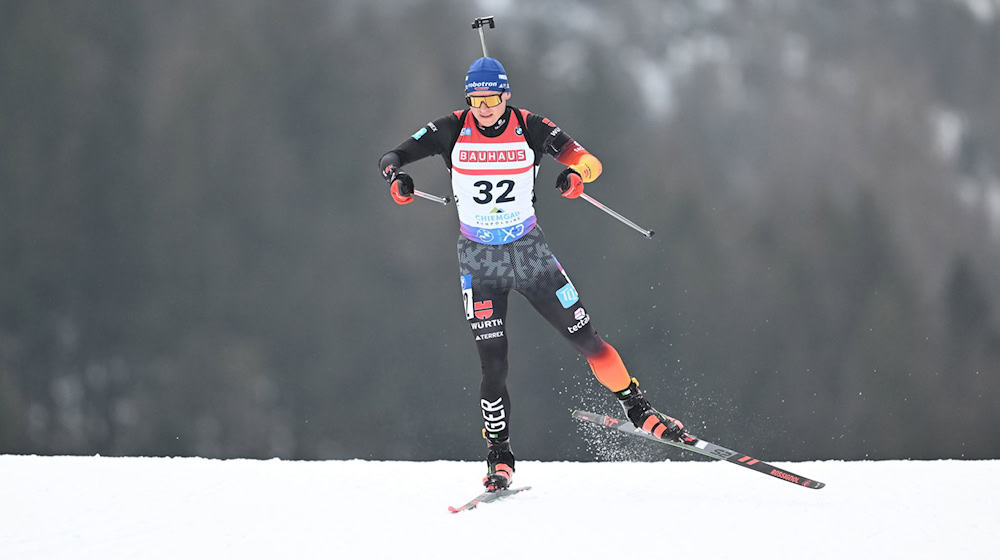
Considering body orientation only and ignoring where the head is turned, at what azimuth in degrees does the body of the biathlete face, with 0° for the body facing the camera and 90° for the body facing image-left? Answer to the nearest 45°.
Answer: approximately 0°
